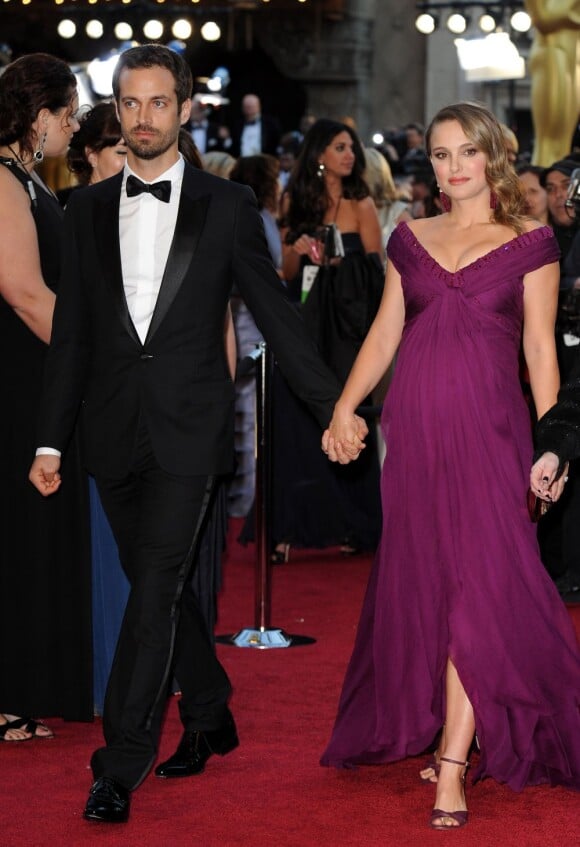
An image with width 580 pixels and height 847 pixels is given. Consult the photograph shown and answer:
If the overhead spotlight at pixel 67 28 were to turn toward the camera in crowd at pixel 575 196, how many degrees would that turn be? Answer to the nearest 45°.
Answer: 0° — it already faces it

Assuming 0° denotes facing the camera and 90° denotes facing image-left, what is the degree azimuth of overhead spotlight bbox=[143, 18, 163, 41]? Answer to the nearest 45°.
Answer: approximately 0°

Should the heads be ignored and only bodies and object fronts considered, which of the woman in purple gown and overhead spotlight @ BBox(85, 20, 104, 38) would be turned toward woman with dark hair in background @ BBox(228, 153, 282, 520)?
the overhead spotlight

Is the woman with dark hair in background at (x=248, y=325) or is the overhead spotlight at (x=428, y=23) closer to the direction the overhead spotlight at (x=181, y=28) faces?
the woman with dark hair in background

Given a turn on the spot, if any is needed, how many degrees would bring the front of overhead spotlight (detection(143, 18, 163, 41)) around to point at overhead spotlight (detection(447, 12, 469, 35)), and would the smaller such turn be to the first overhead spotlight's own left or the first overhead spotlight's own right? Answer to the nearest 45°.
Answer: approximately 90° to the first overhead spotlight's own left

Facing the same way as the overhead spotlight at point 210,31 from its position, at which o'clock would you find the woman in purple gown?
The woman in purple gown is roughly at 12 o'clock from the overhead spotlight.

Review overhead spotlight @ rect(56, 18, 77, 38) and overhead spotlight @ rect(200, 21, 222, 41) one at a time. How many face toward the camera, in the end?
2

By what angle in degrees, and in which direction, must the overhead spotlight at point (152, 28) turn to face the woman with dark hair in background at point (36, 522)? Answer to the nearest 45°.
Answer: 0° — it already faces them

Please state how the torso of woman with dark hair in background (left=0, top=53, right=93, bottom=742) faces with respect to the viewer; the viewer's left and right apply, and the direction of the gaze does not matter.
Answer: facing to the right of the viewer

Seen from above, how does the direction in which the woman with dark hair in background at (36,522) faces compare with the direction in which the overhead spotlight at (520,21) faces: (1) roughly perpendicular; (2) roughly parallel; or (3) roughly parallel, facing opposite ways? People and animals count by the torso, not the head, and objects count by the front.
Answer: roughly perpendicular

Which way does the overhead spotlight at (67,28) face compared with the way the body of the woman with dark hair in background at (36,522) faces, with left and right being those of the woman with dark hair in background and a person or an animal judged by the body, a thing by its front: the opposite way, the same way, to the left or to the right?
to the right
